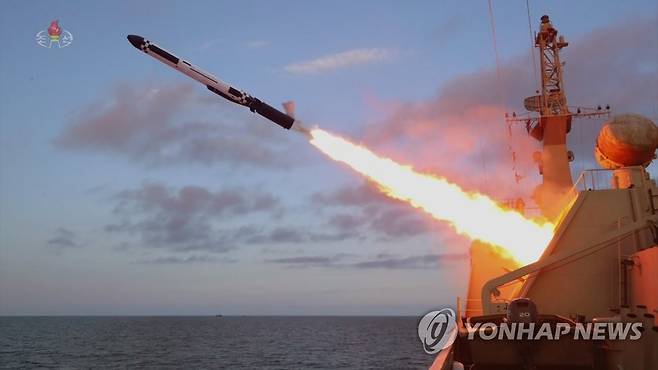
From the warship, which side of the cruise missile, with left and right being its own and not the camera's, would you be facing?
back

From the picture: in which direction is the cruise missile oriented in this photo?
to the viewer's left
